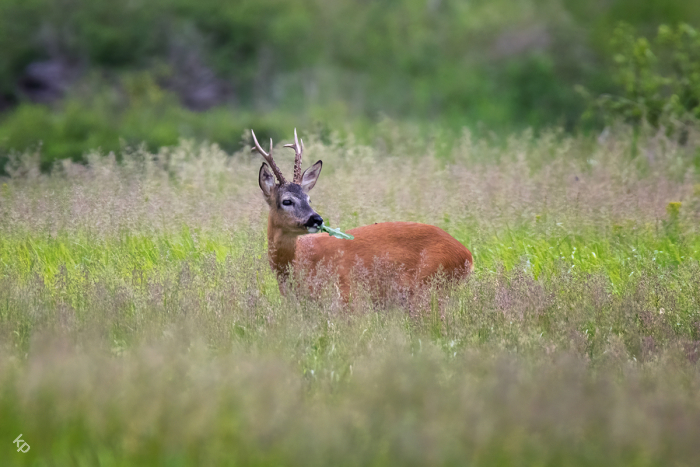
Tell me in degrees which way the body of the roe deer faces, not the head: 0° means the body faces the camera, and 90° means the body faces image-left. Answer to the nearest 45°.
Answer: approximately 90°
